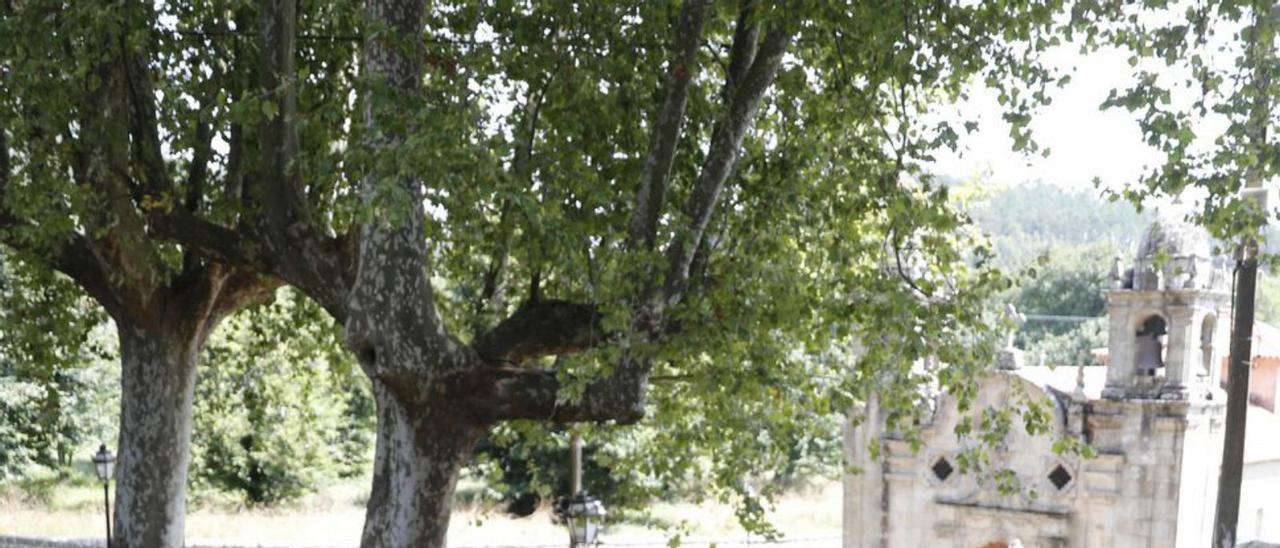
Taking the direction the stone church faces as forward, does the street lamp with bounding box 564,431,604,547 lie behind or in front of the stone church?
in front

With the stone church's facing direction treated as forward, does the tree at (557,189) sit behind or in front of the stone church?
in front

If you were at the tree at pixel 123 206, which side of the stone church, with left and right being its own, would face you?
front
